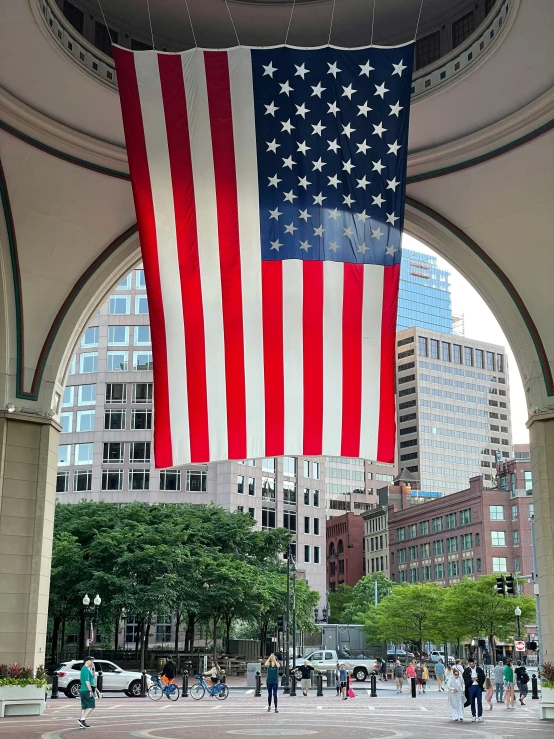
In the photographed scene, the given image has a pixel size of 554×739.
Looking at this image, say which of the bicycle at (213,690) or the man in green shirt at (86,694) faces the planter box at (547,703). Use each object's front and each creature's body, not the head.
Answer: the man in green shirt

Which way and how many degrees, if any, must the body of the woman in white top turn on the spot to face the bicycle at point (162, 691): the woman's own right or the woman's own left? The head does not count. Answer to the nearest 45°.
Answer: approximately 135° to the woman's own right

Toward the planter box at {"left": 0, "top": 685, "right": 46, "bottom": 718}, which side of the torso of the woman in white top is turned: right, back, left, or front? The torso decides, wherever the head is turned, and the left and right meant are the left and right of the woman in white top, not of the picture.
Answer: right

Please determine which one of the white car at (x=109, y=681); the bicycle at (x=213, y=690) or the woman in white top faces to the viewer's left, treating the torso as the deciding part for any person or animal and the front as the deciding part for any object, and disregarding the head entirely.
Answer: the bicycle

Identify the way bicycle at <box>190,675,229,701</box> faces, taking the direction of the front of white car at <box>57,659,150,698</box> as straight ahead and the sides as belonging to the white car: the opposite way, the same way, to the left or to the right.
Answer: the opposite way

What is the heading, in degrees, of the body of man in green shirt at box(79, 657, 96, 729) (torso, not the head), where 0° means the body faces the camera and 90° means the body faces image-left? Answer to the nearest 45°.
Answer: approximately 270°

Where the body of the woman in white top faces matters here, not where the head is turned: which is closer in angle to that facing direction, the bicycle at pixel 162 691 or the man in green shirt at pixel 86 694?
the man in green shirt

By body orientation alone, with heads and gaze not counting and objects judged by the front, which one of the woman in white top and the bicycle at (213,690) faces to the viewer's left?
the bicycle

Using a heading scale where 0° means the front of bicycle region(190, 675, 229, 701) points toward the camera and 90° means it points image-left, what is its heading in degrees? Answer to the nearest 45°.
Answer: approximately 90°

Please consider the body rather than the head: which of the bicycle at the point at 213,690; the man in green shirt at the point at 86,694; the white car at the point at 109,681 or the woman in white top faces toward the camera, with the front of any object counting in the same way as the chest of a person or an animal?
the woman in white top
